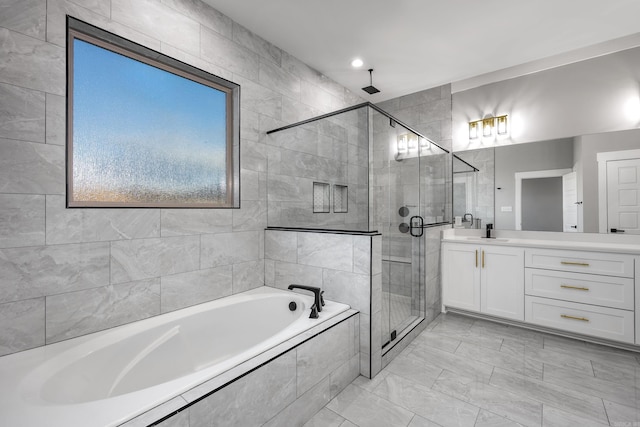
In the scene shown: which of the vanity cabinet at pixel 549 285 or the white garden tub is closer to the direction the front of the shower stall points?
the vanity cabinet

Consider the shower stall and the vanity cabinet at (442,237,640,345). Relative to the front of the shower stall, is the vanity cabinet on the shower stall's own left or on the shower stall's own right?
on the shower stall's own left

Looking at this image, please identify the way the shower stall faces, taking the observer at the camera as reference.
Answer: facing the viewer and to the right of the viewer

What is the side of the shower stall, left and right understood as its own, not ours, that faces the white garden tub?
right
